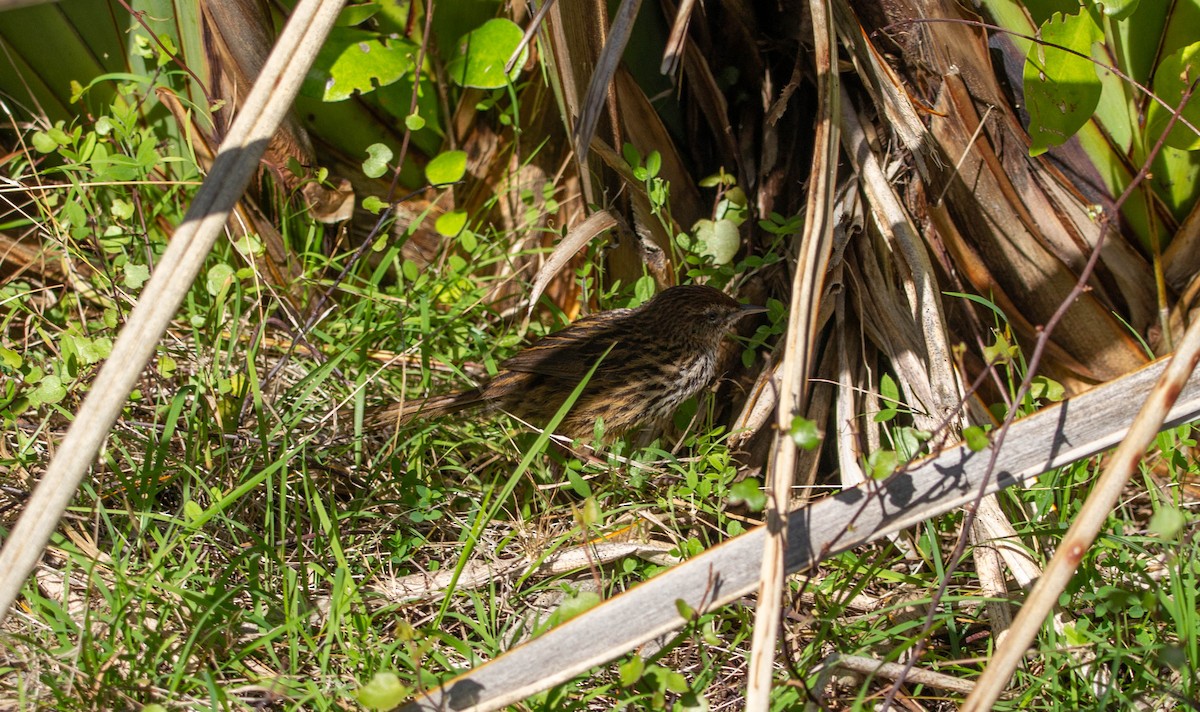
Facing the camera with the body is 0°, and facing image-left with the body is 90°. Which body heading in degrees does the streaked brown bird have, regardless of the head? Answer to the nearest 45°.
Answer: approximately 270°
